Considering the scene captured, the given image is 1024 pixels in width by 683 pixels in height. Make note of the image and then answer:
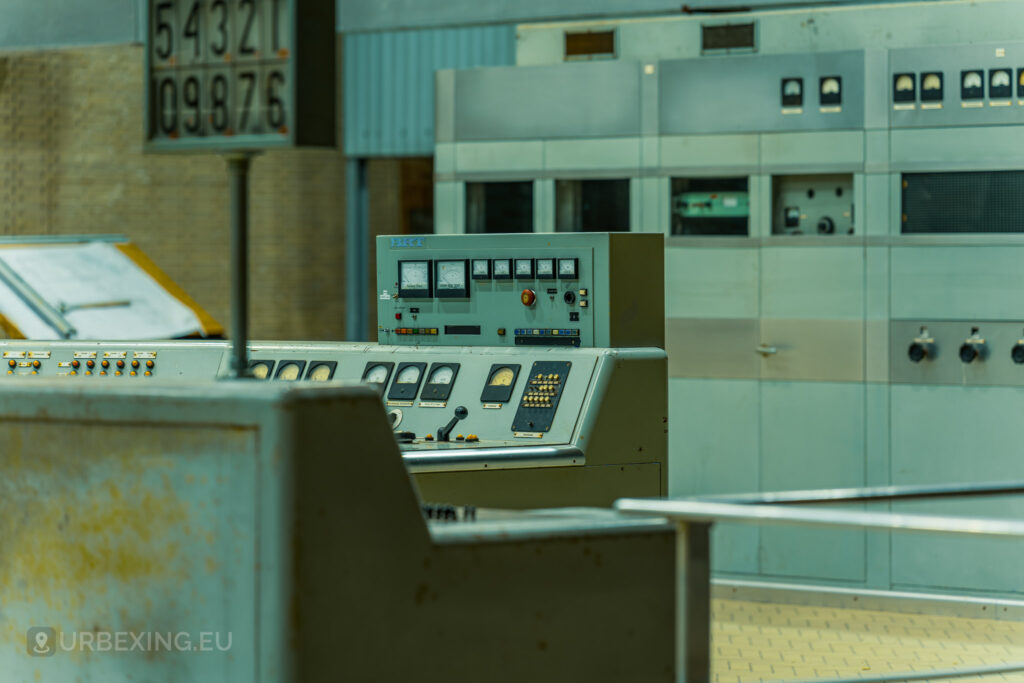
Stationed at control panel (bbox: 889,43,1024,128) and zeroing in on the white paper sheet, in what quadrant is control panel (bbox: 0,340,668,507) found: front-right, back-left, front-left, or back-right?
front-left

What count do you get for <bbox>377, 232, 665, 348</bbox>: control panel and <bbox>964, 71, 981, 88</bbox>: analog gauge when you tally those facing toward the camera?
2

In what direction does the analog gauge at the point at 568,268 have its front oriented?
toward the camera

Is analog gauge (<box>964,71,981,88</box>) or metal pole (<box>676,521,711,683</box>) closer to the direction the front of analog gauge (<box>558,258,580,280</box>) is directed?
the metal pole

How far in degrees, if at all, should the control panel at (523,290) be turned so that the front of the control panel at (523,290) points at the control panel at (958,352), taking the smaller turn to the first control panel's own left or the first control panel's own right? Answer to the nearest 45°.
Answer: approximately 135° to the first control panel's own left

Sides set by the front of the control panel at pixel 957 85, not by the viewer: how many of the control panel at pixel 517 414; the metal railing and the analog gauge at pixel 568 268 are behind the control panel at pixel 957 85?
0

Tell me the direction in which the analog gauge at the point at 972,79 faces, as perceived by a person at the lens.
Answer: facing the viewer

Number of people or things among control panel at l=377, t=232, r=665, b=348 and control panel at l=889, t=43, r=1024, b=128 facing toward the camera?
2

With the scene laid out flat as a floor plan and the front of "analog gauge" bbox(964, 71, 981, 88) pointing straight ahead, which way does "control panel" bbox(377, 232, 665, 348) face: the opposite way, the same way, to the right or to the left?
the same way

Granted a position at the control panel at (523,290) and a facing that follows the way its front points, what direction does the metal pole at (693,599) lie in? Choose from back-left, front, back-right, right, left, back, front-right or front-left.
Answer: front

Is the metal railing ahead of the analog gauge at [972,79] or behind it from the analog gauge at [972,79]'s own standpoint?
ahead

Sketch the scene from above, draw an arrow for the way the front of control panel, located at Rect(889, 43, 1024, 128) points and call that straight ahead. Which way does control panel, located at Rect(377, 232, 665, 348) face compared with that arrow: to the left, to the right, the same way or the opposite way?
the same way

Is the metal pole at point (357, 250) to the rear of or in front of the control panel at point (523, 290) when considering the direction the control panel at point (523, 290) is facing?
to the rear

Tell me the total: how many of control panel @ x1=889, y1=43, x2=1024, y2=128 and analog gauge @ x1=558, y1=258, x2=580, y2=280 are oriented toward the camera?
2

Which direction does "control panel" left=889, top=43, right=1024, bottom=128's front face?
toward the camera

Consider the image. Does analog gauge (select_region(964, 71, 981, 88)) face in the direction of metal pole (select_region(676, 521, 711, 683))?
yes

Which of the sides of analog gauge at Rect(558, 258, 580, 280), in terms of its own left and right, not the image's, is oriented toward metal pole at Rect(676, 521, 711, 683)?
front
